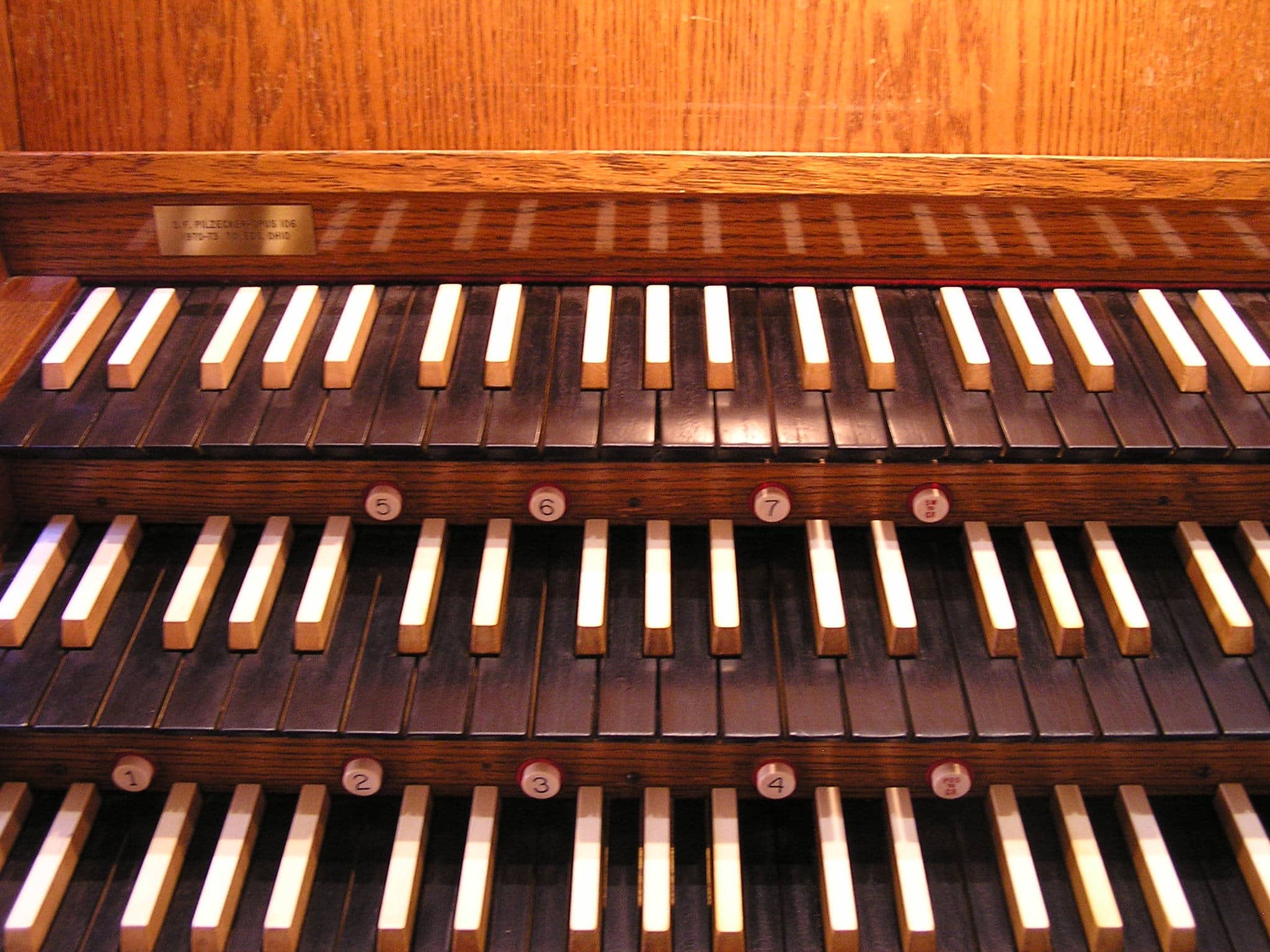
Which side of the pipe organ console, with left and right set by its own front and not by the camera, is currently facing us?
front
